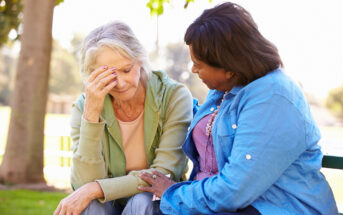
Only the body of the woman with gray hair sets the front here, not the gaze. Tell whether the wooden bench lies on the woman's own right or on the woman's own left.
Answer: on the woman's own left

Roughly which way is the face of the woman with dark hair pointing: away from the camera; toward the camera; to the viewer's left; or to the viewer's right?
to the viewer's left

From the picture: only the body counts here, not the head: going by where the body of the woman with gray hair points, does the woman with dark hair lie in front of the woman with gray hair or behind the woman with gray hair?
in front

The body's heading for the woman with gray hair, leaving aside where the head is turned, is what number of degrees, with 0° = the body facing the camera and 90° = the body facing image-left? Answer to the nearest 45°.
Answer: approximately 0°
